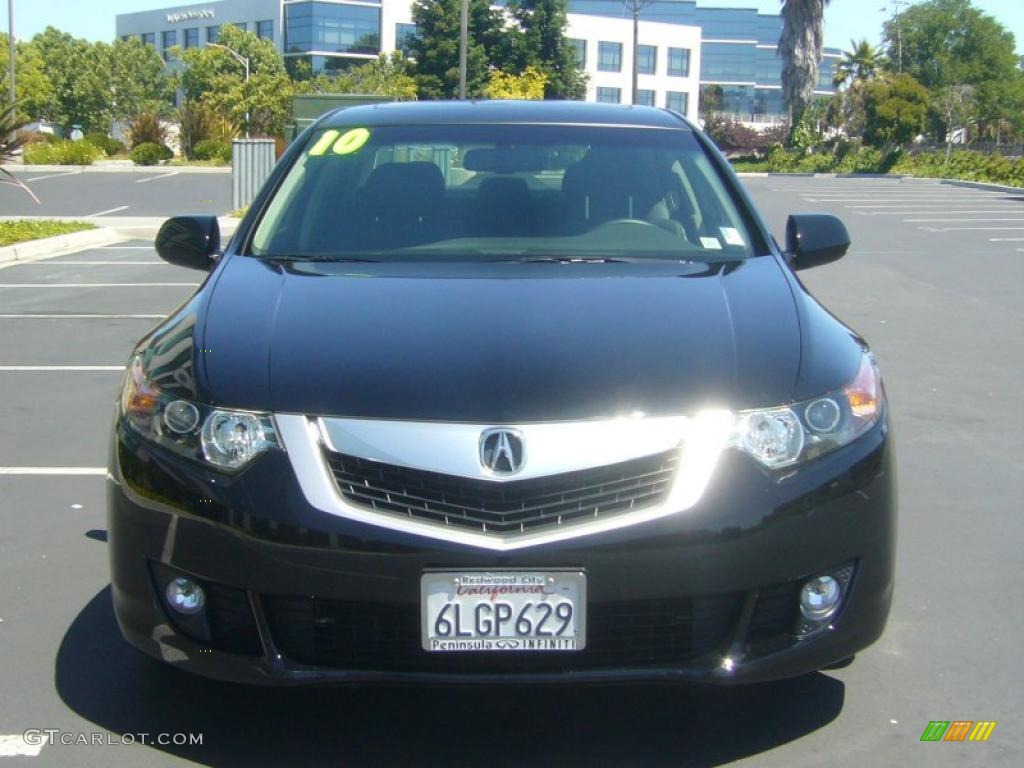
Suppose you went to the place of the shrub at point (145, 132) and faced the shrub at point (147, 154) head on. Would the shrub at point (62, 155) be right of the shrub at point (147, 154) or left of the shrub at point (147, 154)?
right

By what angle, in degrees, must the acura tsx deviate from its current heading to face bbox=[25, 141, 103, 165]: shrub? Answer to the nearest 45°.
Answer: approximately 180°

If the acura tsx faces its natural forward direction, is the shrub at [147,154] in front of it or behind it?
behind

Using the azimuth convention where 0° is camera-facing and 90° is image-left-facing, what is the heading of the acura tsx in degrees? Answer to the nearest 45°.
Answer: approximately 0°

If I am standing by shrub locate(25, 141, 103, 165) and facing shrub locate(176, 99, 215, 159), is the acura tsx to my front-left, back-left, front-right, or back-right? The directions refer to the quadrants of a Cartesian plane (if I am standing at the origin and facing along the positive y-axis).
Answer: back-right

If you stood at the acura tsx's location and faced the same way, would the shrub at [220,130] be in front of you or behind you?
behind

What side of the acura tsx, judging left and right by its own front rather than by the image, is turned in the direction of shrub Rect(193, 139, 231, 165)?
back
